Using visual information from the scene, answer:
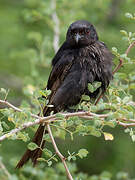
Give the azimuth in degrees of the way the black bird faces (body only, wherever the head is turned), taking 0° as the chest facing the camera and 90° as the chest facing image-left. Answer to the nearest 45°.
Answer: approximately 315°
